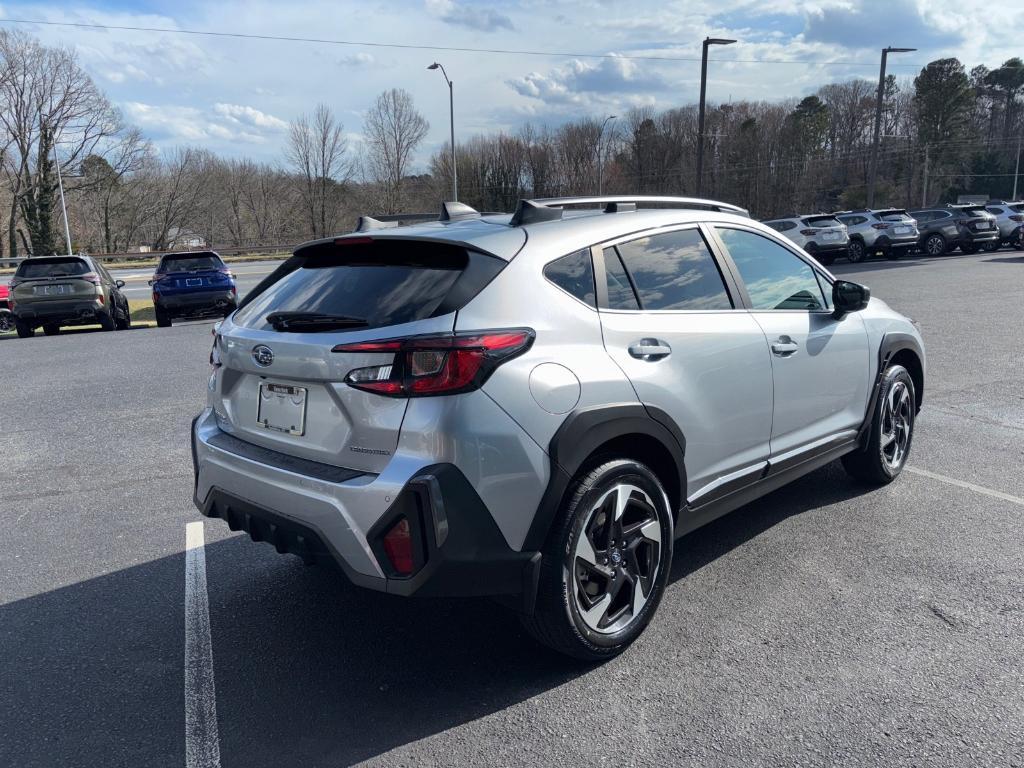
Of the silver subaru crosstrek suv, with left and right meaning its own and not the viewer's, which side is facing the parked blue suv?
left

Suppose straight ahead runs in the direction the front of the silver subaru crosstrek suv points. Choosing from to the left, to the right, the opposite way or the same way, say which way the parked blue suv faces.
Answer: to the left

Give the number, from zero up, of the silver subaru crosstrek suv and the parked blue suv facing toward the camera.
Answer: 0

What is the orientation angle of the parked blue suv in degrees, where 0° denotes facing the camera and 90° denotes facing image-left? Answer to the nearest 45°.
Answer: approximately 180°

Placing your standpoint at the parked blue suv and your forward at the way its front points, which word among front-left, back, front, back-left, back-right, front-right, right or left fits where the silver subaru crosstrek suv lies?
back

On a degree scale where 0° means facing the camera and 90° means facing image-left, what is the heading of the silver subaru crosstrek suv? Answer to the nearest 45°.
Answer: approximately 225°
